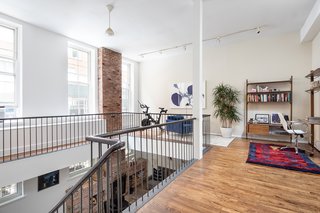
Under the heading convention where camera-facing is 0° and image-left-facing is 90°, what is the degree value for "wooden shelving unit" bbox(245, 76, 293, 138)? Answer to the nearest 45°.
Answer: approximately 0°

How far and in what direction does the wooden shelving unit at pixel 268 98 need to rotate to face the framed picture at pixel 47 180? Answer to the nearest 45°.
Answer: approximately 45° to its right

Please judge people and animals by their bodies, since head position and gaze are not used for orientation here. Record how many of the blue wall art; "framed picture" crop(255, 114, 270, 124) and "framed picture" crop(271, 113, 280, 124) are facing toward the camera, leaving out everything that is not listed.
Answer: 3

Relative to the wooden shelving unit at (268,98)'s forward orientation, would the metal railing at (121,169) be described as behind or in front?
in front

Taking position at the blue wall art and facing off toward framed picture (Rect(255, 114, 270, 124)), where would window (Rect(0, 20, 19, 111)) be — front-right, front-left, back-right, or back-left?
back-right

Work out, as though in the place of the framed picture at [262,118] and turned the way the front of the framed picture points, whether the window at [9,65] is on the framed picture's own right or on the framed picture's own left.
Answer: on the framed picture's own right

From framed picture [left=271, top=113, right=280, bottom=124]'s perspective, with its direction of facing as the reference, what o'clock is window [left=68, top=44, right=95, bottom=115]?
The window is roughly at 2 o'clock from the framed picture.

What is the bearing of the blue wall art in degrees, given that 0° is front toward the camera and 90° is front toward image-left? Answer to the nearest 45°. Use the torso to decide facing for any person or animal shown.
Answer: approximately 0°

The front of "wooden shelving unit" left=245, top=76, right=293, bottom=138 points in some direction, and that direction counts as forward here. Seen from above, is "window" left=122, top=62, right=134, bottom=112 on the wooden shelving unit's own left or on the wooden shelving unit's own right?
on the wooden shelving unit's own right

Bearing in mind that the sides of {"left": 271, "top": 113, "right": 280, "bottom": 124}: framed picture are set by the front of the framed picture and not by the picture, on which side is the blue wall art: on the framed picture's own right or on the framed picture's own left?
on the framed picture's own right
